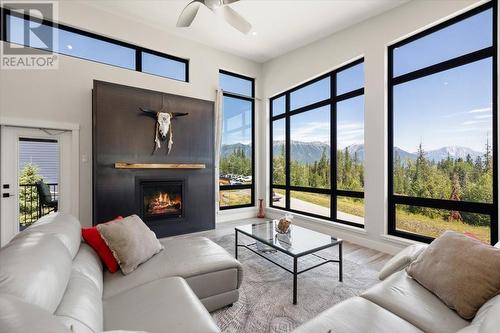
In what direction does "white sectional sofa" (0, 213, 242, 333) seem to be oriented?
to the viewer's right

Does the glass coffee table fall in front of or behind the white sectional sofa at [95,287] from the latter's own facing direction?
in front

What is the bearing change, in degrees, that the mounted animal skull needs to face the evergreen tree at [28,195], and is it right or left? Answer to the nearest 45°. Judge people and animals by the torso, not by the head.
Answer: approximately 90° to its right

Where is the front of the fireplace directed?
toward the camera

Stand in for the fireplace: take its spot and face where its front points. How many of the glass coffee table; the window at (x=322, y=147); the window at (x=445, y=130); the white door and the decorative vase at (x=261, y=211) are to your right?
1

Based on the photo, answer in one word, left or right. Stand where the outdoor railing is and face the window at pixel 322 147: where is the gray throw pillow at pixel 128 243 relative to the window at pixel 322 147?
right

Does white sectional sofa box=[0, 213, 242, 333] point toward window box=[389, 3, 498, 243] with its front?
yes

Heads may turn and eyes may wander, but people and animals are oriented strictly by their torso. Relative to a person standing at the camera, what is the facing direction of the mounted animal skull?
facing the viewer

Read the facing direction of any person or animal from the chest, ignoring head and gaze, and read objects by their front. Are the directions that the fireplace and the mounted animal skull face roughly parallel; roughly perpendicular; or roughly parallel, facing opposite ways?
roughly parallel

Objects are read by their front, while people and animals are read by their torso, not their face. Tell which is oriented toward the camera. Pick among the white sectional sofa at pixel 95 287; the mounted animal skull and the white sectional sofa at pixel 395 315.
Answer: the mounted animal skull

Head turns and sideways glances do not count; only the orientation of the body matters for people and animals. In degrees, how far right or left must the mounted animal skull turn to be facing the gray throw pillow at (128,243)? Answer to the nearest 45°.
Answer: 0° — it already faces it

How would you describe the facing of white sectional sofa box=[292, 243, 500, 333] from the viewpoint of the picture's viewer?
facing away from the viewer and to the left of the viewer

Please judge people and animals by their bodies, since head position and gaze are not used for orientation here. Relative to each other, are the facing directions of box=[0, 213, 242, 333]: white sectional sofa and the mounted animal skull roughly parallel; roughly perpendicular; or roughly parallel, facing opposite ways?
roughly perpendicular

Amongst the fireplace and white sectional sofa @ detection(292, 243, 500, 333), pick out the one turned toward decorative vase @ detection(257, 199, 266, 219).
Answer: the white sectional sofa

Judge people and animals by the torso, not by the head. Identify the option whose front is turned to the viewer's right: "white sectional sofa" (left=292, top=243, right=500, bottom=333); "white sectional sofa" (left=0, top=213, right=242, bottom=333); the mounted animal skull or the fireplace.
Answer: "white sectional sofa" (left=0, top=213, right=242, bottom=333)
